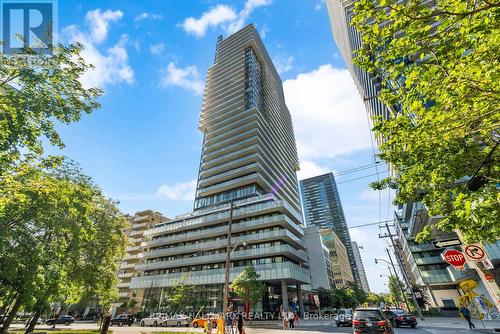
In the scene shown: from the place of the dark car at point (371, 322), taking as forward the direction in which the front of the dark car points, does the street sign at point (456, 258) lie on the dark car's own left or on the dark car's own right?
on the dark car's own right

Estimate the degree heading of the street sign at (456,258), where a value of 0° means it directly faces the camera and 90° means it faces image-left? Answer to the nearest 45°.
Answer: approximately 0°

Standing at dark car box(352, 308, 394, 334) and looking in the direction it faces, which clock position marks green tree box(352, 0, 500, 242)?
The green tree is roughly at 5 o'clock from the dark car.

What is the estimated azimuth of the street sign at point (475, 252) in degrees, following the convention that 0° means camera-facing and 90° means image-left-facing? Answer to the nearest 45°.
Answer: approximately 0°

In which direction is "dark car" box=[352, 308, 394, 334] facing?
away from the camera

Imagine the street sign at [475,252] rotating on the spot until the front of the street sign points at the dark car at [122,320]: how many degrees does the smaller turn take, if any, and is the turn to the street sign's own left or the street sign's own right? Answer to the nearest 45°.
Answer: approximately 90° to the street sign's own right

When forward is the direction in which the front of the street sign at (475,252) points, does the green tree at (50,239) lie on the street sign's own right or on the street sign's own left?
on the street sign's own right

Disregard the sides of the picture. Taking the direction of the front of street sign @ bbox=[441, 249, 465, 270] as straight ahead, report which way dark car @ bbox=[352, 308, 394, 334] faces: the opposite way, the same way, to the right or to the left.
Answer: the opposite way
